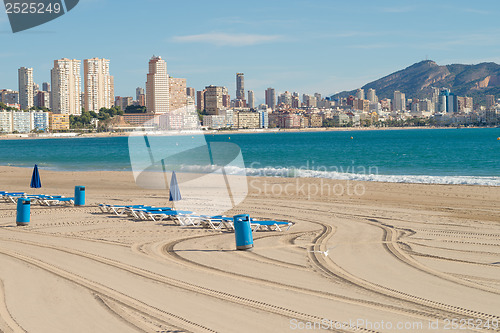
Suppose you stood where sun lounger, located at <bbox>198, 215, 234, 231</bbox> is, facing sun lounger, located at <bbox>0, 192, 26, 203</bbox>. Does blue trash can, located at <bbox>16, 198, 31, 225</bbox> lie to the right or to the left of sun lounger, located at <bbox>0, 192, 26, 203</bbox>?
left

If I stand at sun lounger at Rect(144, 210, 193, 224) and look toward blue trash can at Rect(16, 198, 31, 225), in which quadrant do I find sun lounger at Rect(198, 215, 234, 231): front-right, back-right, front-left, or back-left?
back-left

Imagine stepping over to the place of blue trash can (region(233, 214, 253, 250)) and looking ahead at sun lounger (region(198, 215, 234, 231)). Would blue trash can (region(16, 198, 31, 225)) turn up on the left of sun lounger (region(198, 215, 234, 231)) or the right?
left
